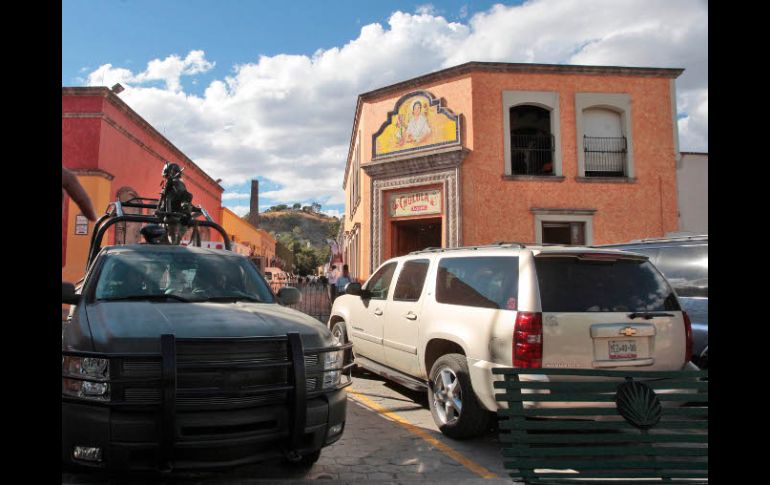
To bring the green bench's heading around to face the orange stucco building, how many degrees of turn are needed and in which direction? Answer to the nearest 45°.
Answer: approximately 45° to its left

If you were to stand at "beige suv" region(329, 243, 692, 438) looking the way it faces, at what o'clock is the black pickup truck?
The black pickup truck is roughly at 9 o'clock from the beige suv.

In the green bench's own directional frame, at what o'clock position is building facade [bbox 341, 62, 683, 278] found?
The building facade is roughly at 12 o'clock from the green bench.

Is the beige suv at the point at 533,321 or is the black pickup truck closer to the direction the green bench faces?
the beige suv

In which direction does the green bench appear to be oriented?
away from the camera

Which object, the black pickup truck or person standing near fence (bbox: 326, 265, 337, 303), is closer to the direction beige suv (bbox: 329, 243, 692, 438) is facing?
the person standing near fence

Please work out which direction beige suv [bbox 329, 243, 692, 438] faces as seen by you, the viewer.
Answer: facing away from the viewer and to the left of the viewer

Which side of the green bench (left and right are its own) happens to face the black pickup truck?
left
